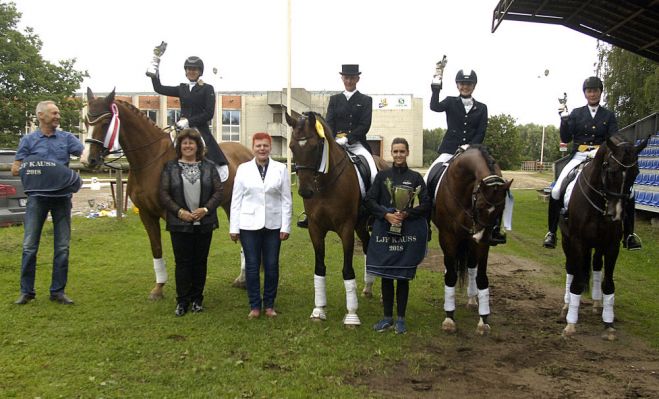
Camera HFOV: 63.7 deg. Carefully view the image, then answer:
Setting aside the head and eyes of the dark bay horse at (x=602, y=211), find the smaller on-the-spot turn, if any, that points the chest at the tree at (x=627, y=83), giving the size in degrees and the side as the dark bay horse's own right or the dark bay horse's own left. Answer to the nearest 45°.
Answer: approximately 180°

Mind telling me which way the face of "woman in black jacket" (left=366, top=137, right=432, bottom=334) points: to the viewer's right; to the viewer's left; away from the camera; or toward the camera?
toward the camera

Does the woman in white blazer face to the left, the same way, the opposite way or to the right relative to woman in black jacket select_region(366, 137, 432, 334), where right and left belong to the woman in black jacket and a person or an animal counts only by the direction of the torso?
the same way

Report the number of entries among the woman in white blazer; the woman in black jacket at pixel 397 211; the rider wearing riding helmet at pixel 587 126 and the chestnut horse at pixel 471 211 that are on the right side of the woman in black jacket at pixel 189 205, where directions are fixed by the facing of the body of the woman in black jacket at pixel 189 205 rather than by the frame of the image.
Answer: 0

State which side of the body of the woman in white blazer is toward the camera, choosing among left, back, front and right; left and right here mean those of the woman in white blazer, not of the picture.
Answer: front

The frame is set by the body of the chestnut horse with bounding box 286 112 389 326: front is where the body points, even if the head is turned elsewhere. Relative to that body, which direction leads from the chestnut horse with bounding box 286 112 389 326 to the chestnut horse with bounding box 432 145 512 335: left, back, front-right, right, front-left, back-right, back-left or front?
left

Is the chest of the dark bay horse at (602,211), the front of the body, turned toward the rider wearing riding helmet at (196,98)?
no

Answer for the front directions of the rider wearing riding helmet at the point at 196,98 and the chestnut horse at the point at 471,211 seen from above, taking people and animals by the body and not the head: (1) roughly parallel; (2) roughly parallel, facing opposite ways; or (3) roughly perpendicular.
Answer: roughly parallel

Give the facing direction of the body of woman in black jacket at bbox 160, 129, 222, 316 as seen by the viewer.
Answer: toward the camera

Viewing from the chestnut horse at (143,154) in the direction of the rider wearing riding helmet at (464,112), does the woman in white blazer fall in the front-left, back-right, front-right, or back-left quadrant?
front-right

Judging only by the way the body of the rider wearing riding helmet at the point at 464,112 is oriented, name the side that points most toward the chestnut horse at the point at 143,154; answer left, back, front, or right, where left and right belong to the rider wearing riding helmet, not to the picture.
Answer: right

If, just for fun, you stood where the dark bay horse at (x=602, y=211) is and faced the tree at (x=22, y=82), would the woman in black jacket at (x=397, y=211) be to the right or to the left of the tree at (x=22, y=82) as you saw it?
left

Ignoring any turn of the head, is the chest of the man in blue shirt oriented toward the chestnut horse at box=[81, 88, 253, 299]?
no

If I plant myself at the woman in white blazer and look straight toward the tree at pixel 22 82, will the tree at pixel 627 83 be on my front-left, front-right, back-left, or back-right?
front-right

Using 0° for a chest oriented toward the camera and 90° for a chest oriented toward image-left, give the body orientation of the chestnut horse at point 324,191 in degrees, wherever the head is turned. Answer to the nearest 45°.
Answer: approximately 0°

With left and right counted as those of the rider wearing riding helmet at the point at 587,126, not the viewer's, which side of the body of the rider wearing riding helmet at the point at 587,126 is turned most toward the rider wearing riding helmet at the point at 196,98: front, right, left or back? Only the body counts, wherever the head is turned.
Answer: right

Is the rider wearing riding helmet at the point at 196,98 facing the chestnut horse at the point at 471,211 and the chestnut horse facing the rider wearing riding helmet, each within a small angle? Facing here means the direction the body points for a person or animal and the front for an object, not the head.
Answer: no

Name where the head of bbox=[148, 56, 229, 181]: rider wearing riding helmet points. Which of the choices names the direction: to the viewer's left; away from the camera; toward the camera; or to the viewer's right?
toward the camera

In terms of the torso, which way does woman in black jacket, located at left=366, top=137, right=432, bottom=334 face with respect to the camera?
toward the camera

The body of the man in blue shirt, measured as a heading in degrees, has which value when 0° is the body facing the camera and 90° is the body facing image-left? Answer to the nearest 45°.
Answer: approximately 0°

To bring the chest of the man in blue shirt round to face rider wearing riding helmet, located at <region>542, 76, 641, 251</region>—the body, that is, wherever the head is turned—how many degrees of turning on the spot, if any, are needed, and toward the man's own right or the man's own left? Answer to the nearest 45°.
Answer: approximately 45° to the man's own left
